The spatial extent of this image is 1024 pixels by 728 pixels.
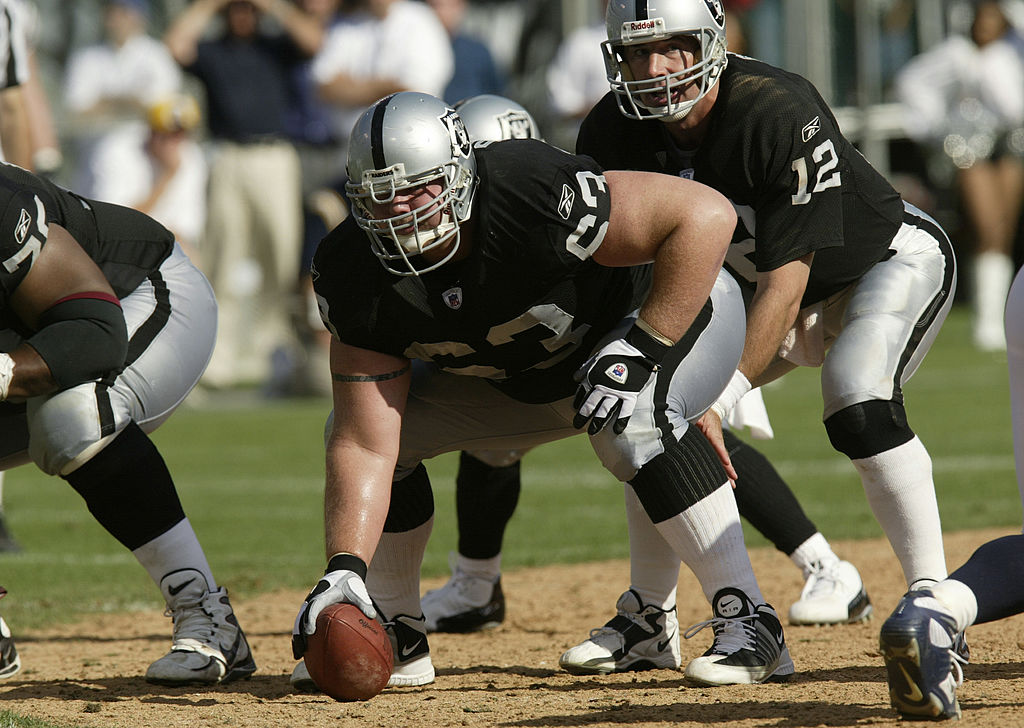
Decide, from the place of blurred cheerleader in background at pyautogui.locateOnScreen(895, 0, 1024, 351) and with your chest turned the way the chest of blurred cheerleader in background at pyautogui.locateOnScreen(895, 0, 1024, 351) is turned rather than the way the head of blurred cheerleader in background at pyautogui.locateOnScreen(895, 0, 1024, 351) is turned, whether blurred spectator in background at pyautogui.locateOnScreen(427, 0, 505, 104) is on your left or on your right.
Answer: on your right

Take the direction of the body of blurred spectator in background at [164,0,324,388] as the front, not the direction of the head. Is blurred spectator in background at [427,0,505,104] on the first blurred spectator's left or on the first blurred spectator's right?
on the first blurred spectator's left

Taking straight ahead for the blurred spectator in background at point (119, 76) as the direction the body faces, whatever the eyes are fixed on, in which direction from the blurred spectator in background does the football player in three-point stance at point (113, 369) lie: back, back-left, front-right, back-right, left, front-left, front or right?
front

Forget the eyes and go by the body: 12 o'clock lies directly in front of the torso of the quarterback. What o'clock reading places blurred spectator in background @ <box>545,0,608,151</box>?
The blurred spectator in background is roughly at 4 o'clock from the quarterback.

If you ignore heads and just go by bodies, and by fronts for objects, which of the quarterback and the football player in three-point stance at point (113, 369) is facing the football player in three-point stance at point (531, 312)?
the quarterback

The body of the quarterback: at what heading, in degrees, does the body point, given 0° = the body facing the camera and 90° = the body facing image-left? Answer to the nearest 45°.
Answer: approximately 45°

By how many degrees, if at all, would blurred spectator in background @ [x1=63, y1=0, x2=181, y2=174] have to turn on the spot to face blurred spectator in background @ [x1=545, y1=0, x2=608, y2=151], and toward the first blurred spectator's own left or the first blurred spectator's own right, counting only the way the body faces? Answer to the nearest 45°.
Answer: approximately 45° to the first blurred spectator's own left

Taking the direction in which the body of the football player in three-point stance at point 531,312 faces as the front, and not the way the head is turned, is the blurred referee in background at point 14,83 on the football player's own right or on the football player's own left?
on the football player's own right

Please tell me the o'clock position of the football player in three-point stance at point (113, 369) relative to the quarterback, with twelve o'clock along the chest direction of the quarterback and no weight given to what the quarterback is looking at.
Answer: The football player in three-point stance is roughly at 1 o'clock from the quarterback.

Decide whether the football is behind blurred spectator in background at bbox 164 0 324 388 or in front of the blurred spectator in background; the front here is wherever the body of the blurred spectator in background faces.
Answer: in front

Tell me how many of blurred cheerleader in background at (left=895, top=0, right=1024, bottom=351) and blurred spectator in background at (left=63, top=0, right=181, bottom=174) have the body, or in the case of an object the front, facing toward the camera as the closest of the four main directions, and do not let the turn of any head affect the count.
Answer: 2

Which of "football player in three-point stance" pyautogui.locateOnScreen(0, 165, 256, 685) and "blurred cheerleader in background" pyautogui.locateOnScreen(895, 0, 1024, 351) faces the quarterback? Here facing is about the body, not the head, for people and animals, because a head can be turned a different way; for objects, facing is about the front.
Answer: the blurred cheerleader in background

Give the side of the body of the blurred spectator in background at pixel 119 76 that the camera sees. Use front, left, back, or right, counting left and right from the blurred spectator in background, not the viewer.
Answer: front

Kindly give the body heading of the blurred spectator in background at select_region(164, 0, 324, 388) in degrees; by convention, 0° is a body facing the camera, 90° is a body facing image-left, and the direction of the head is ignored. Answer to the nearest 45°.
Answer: approximately 0°
